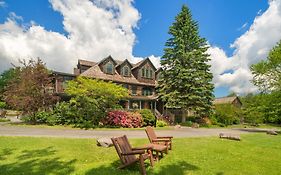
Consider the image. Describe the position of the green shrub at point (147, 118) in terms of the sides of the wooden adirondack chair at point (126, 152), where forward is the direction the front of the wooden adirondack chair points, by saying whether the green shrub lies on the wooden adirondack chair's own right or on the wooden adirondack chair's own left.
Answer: on the wooden adirondack chair's own left

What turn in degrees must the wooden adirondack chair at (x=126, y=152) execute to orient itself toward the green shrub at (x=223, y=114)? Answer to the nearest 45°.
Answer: approximately 90° to its left

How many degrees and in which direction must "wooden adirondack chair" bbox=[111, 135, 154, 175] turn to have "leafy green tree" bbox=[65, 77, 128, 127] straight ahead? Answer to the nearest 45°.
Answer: approximately 135° to its left

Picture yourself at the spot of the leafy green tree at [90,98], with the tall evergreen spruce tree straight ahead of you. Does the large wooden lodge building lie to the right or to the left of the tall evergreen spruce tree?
left

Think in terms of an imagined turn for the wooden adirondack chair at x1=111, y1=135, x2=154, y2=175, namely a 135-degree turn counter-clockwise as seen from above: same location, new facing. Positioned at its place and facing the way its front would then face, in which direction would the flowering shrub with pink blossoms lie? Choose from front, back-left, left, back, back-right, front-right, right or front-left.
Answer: front

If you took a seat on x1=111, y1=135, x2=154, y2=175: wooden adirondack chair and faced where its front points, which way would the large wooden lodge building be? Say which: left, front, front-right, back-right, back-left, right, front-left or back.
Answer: back-left

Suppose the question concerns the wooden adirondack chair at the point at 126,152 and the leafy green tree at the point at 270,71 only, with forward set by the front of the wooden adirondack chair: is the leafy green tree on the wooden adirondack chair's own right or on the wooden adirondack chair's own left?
on the wooden adirondack chair's own left
